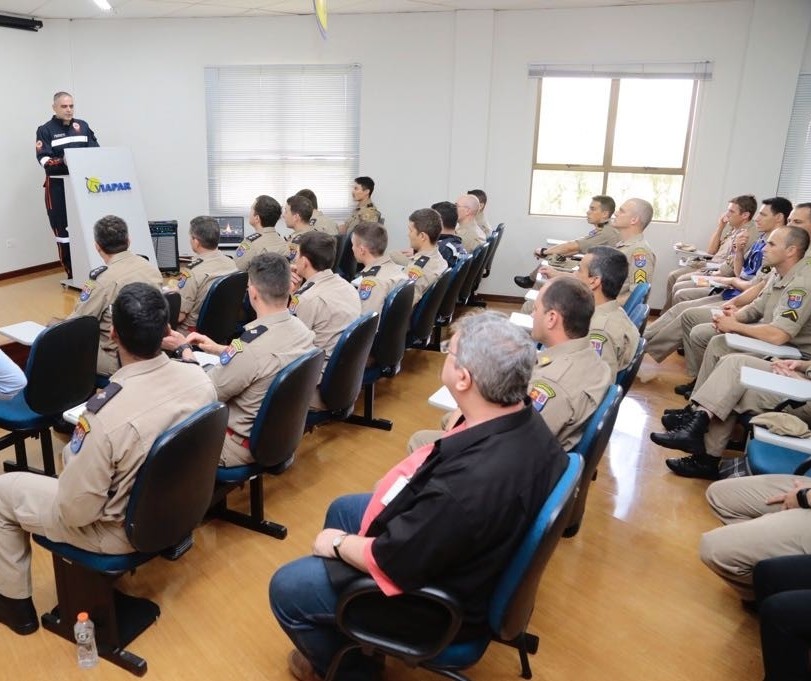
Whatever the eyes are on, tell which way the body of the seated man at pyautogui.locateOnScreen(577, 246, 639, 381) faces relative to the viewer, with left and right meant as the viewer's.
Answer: facing away from the viewer and to the left of the viewer

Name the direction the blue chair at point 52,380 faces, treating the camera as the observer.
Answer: facing away from the viewer and to the left of the viewer

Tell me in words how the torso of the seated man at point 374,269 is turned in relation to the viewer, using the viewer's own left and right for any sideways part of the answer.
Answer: facing away from the viewer and to the left of the viewer

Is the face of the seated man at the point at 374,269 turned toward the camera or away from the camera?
away from the camera

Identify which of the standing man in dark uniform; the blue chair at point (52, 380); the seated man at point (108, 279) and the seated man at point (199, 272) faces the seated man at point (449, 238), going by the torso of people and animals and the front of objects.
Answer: the standing man in dark uniform

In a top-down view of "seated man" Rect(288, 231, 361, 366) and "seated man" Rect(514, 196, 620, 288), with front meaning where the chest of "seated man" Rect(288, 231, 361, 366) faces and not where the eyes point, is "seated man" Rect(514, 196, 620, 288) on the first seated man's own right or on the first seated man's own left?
on the first seated man's own right

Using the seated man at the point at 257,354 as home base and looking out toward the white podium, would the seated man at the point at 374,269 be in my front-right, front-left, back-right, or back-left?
front-right

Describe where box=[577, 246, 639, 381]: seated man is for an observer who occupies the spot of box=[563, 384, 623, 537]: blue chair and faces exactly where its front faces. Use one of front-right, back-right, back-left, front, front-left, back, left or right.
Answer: right

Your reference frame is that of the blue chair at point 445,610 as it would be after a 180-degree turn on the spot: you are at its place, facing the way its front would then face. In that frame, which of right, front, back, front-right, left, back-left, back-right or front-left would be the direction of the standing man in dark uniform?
back-left

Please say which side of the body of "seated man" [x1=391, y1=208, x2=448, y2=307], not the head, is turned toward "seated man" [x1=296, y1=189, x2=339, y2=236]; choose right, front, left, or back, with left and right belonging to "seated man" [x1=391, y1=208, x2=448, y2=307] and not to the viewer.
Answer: front

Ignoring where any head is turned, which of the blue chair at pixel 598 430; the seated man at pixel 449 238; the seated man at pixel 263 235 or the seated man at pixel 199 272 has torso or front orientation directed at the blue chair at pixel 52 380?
the blue chair at pixel 598 430

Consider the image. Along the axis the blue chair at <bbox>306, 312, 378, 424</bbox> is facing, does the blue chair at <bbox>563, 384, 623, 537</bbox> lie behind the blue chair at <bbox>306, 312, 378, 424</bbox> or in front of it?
behind

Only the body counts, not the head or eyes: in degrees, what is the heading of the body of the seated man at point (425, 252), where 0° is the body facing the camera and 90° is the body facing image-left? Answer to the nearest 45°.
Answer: approximately 135°

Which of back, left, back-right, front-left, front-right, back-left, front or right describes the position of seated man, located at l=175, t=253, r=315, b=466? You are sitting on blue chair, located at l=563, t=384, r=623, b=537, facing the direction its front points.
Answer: front

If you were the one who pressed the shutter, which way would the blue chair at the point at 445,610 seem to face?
facing to the left of the viewer

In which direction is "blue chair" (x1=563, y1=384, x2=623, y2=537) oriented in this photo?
to the viewer's left

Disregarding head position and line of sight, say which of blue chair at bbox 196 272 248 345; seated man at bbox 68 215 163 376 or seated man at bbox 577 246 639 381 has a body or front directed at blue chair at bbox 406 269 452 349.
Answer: seated man at bbox 577 246 639 381

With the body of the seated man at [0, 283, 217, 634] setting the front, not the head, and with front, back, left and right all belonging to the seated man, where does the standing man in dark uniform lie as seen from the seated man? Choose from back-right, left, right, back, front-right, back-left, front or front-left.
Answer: front-right
